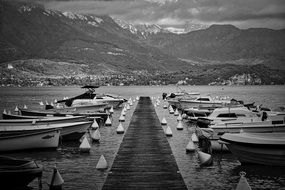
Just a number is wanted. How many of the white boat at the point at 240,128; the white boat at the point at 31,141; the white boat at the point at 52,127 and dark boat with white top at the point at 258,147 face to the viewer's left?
2

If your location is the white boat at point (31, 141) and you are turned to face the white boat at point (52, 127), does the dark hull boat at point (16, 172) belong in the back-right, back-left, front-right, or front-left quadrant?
back-right

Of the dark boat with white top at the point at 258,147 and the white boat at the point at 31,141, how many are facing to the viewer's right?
1
